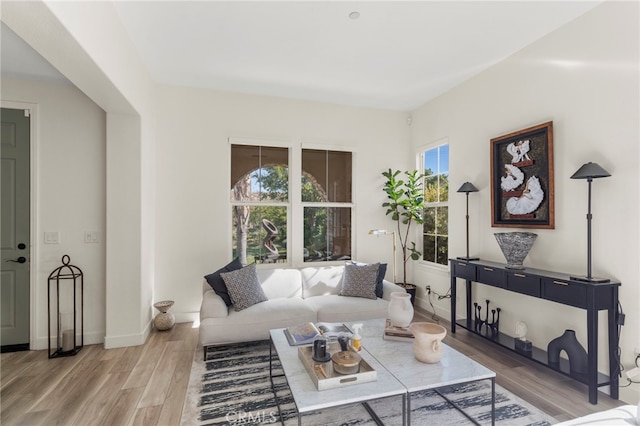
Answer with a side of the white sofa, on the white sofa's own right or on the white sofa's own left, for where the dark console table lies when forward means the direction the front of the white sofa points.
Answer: on the white sofa's own left

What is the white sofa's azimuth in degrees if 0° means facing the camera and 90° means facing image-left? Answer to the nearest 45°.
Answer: approximately 0°

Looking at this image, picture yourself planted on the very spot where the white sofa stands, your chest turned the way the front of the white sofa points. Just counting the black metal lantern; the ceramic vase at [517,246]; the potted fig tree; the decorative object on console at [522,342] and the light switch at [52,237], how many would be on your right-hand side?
2

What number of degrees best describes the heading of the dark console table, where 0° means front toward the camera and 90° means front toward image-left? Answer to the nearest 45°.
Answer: approximately 45°
